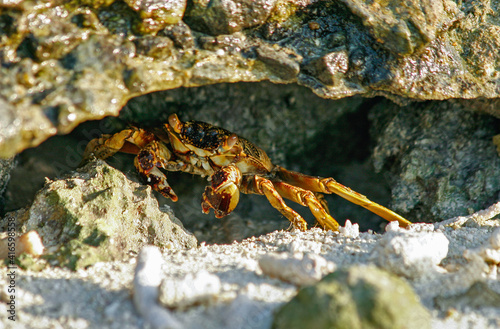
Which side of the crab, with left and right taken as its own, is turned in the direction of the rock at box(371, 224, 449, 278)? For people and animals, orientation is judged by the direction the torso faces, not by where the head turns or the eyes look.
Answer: left

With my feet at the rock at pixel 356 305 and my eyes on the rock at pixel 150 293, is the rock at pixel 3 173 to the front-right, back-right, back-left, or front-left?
front-right

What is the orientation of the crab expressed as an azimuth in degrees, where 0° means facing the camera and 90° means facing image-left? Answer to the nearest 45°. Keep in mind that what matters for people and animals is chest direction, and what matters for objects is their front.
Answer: approximately 45°

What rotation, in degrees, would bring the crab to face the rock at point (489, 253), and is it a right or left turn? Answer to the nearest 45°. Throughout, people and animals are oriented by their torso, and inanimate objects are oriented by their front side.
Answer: approximately 90° to its left

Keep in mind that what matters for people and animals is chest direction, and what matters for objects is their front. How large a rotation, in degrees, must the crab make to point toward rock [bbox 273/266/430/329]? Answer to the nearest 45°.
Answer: approximately 45° to its left

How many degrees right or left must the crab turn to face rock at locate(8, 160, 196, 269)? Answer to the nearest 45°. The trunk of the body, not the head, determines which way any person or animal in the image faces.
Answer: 0° — it already faces it

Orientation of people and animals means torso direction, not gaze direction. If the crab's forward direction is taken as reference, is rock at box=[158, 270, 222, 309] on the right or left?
on its left
